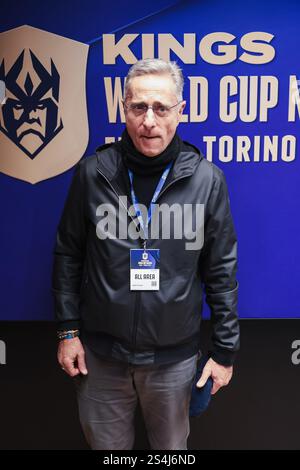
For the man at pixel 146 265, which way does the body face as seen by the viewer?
toward the camera
